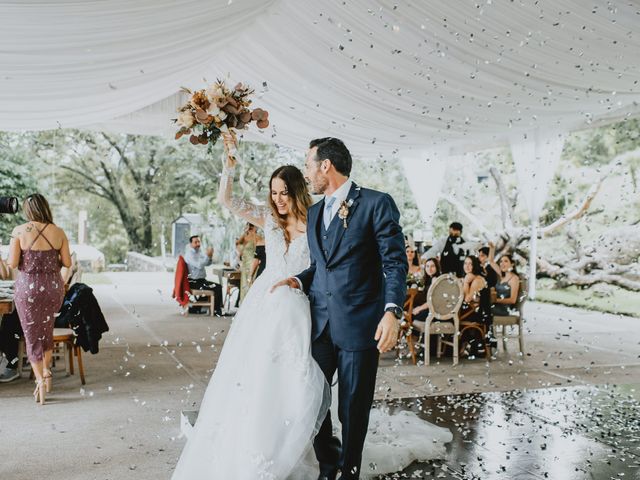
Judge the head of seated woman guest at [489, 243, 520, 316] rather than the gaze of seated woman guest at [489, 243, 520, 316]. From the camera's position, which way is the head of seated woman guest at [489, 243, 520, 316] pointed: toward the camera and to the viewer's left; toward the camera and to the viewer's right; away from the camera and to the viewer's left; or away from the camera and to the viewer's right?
toward the camera and to the viewer's left

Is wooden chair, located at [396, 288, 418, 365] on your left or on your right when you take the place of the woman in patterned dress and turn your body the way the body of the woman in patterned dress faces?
on your right

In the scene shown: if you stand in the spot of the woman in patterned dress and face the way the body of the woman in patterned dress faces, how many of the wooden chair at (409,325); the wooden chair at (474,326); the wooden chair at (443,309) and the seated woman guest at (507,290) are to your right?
4

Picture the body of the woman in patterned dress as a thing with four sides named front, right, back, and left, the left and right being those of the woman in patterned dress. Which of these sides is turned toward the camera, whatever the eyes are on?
back

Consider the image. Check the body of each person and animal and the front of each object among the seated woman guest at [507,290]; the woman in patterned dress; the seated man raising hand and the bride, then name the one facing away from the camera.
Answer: the woman in patterned dress

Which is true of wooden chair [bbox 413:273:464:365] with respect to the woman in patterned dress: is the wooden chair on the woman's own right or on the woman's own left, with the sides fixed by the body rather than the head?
on the woman's own right

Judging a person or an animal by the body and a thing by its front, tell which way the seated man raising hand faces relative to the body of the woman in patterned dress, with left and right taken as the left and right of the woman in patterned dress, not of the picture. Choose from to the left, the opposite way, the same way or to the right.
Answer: to the right

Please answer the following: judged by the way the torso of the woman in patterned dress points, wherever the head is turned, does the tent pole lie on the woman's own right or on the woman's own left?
on the woman's own right

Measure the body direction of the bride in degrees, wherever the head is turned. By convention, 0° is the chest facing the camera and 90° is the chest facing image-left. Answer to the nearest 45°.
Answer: approximately 0°

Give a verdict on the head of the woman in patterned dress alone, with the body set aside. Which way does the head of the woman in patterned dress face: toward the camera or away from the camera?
away from the camera

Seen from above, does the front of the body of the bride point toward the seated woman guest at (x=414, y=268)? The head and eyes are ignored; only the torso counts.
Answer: no

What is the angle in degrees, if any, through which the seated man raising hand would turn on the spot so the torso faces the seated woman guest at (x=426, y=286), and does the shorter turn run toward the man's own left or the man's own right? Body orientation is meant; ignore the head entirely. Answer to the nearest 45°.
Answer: approximately 45° to the man's own right

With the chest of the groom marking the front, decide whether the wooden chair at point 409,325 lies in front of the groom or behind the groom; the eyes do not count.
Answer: behind

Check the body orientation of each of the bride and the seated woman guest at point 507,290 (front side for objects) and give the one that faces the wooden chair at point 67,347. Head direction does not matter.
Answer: the seated woman guest

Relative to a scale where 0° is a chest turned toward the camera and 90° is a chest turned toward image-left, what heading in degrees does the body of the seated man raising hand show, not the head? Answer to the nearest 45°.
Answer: approximately 270°

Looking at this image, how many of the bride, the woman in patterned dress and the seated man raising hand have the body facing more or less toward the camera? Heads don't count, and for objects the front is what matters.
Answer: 1
